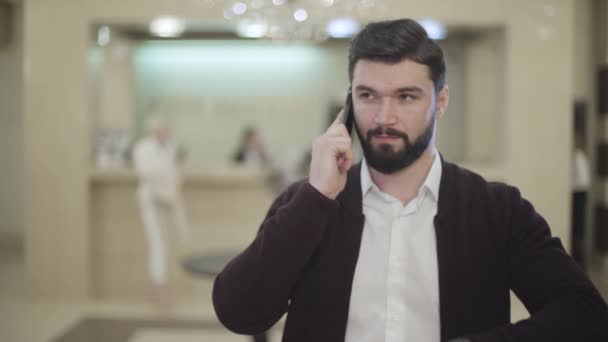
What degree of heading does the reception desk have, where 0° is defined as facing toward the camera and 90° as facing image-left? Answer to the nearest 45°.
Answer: approximately 0°

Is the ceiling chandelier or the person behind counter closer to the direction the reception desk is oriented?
the ceiling chandelier

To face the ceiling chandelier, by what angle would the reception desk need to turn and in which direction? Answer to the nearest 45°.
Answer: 0° — it already faces it

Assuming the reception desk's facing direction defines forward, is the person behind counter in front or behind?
behind
